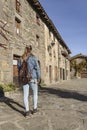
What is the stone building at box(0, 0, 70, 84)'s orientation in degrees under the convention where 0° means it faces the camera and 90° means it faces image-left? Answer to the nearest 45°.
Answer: approximately 315°
